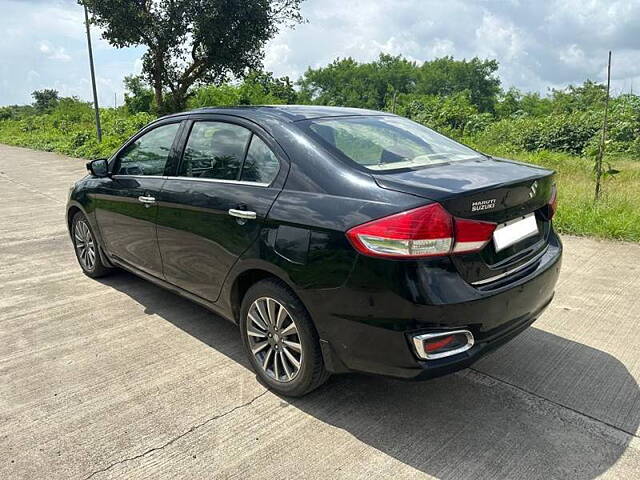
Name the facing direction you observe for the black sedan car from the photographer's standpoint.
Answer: facing away from the viewer and to the left of the viewer

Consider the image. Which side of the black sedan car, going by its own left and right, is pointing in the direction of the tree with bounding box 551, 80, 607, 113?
right

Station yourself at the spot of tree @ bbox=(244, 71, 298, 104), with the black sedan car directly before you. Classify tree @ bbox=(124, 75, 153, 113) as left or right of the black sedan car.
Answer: right

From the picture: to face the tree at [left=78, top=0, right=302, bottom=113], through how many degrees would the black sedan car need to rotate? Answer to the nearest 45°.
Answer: approximately 45° to its right

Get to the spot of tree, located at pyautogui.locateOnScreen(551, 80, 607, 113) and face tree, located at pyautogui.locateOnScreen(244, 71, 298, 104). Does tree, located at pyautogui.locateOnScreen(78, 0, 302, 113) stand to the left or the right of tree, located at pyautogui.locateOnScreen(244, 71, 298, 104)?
left

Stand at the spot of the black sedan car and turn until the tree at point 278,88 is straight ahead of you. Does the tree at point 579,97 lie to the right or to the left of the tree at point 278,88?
right

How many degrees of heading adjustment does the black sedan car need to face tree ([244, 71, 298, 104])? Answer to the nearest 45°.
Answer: approximately 45° to its right

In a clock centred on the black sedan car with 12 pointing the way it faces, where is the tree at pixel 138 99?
The tree is roughly at 1 o'clock from the black sedan car.

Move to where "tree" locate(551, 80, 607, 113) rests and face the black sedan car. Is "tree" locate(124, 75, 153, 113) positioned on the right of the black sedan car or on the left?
right
